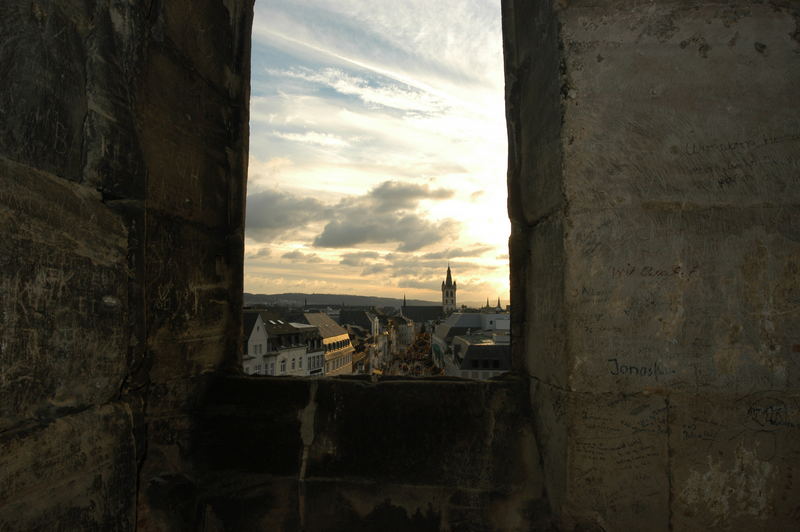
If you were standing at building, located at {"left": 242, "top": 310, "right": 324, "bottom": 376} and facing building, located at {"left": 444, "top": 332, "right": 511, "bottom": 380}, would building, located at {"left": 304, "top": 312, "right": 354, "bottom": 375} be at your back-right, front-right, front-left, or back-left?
front-left

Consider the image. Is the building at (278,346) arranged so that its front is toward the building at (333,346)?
no

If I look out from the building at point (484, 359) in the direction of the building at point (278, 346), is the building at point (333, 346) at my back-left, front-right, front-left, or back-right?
front-right

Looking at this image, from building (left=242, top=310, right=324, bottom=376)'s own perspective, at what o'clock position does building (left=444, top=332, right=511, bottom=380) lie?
building (left=444, top=332, right=511, bottom=380) is roughly at 10 o'clock from building (left=242, top=310, right=324, bottom=376).

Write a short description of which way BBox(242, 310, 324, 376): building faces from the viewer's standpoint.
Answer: facing the viewer and to the right of the viewer
